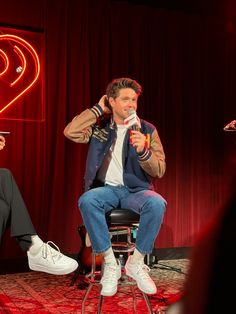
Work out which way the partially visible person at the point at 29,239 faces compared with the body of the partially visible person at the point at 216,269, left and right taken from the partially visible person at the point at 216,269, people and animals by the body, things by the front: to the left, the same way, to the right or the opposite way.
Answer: to the right

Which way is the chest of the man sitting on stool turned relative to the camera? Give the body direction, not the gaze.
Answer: toward the camera

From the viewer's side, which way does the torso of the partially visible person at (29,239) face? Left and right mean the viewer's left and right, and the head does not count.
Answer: facing the viewer and to the right of the viewer

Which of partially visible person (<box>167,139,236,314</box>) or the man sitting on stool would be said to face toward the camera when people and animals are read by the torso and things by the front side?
the man sitting on stool

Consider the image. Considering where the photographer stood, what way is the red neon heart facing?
facing the viewer

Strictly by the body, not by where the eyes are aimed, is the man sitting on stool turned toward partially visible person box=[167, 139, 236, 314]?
yes

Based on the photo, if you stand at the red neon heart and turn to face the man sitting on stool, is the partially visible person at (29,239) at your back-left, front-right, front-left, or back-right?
front-right

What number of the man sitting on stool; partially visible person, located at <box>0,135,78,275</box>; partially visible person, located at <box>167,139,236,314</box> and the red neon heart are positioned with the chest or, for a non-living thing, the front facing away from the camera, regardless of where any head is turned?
1

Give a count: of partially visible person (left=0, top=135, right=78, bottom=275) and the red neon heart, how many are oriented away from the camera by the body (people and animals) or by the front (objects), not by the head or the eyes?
0

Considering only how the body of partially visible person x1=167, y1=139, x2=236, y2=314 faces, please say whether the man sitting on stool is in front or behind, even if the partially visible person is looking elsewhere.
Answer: in front

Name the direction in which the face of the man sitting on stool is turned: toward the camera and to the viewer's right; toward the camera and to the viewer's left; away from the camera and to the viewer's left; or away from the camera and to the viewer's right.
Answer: toward the camera and to the viewer's right

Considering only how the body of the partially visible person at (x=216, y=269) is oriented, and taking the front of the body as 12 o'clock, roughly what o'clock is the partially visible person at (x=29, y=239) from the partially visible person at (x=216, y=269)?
the partially visible person at (x=29, y=239) is roughly at 11 o'clock from the partially visible person at (x=216, y=269).

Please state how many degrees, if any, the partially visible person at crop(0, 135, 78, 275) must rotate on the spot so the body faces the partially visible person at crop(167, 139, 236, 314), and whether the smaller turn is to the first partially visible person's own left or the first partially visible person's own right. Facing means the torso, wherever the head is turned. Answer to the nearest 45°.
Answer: approximately 45° to the first partially visible person's own right

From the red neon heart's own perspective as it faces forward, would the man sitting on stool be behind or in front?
in front

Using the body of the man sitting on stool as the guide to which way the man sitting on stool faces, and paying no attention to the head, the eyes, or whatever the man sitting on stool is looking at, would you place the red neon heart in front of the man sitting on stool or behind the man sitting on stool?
behind

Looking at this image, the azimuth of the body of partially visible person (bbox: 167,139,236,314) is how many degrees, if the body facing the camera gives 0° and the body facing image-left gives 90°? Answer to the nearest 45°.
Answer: approximately 180°

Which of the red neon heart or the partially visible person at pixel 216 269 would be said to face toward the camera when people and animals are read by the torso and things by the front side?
the red neon heart

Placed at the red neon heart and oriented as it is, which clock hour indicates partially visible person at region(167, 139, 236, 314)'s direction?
The partially visible person is roughly at 12 o'clock from the red neon heart.
